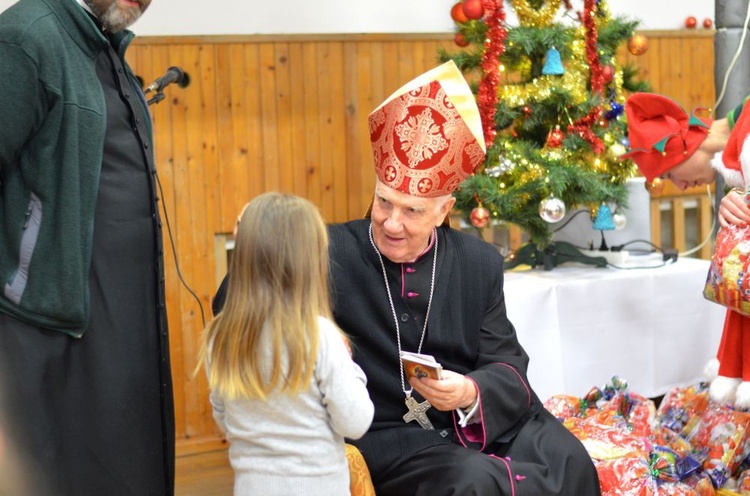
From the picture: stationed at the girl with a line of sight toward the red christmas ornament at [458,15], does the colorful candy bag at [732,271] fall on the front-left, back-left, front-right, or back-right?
front-right

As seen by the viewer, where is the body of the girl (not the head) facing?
away from the camera

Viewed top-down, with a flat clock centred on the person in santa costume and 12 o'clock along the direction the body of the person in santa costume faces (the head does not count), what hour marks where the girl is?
The girl is roughly at 10 o'clock from the person in santa costume.

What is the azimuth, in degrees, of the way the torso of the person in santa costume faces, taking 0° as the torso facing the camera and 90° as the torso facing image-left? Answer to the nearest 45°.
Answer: approximately 90°

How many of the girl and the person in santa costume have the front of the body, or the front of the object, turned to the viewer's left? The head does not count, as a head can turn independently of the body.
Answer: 1

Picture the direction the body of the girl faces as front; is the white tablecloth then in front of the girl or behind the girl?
in front

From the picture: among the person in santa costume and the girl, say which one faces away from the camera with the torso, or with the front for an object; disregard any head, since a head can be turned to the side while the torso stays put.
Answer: the girl

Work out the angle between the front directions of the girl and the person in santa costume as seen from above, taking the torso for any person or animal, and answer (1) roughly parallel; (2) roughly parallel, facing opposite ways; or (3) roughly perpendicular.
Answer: roughly perpendicular

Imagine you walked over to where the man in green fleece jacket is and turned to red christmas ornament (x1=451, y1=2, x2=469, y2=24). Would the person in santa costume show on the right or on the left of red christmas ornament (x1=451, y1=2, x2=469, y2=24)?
right

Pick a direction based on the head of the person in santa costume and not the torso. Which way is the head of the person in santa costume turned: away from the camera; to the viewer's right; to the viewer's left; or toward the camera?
to the viewer's left

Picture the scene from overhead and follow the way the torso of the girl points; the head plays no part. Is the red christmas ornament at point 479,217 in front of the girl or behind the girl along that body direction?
in front
